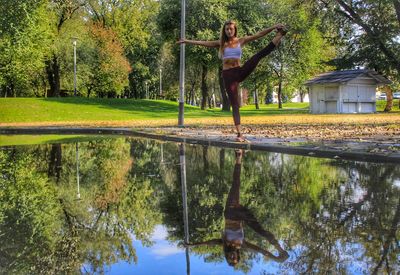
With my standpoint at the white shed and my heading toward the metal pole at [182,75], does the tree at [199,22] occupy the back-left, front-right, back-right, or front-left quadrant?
front-right

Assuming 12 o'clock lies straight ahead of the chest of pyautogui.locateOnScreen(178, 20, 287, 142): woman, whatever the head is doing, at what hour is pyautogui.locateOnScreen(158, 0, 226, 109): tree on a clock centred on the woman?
The tree is roughly at 6 o'clock from the woman.

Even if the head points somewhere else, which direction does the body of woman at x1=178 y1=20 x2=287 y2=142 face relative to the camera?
toward the camera

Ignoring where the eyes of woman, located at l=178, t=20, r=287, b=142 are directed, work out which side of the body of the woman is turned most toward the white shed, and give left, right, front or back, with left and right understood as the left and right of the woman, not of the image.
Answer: back

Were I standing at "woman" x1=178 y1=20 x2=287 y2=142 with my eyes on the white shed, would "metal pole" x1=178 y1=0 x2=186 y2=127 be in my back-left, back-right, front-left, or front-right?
front-left

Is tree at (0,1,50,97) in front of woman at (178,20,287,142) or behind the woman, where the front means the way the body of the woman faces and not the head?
behind

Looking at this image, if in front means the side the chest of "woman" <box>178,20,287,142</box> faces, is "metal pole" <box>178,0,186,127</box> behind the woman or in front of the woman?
behind

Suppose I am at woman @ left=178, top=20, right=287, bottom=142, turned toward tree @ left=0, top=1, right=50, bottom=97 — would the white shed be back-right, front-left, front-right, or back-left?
front-right

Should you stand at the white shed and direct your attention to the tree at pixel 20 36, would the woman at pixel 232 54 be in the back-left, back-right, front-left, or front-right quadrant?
front-left
